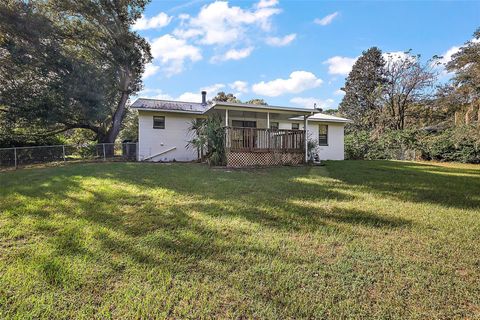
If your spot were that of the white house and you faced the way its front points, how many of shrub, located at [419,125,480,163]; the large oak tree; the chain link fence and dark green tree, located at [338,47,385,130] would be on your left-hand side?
2

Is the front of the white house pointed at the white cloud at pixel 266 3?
no

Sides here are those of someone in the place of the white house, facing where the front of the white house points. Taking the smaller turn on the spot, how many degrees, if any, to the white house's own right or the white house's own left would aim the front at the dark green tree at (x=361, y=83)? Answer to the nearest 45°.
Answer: approximately 45° to the white house's own right

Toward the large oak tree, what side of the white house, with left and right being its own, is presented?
left

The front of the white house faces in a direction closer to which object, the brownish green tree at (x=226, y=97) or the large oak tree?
the brownish green tree

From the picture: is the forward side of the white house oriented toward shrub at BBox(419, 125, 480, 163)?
no

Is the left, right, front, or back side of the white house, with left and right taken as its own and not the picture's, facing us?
back
